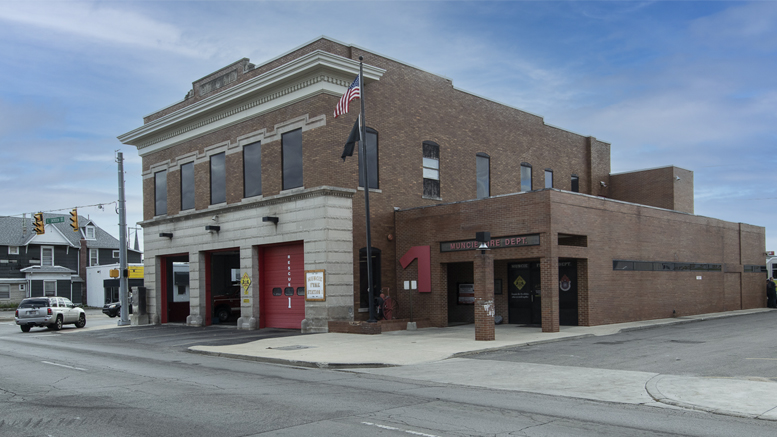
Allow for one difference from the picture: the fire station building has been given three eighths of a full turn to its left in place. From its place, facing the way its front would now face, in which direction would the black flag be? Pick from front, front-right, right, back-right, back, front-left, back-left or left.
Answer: right

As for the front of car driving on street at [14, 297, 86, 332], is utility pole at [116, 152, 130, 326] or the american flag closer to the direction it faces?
the utility pole

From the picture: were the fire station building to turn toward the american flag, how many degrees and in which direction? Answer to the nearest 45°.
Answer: approximately 45° to its left

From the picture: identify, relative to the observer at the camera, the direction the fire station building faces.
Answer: facing the viewer and to the left of the viewer
